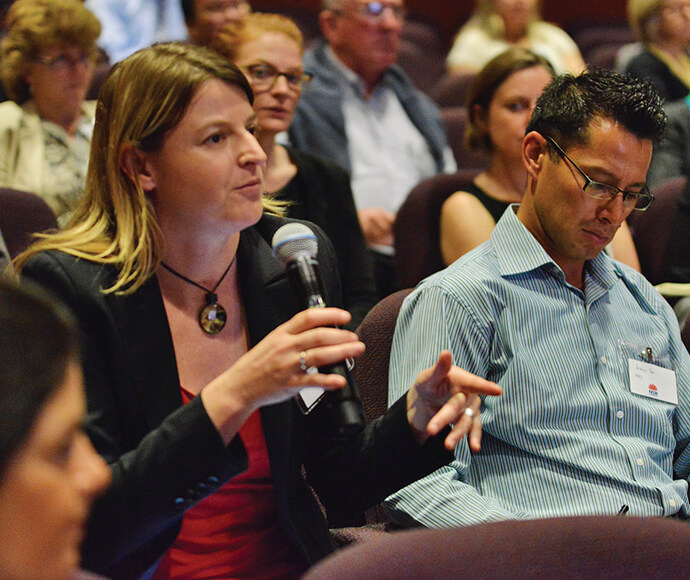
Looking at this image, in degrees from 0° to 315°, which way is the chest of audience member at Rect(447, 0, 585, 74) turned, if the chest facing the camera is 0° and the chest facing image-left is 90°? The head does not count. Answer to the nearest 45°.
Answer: approximately 0°

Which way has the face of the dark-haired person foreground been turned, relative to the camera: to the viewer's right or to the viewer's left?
to the viewer's right

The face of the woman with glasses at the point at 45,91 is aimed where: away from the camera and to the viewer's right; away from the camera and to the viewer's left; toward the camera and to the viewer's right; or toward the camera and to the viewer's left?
toward the camera and to the viewer's right

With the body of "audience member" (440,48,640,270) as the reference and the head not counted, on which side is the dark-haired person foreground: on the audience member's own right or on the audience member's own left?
on the audience member's own right

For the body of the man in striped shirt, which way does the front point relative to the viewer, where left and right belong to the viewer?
facing the viewer and to the right of the viewer

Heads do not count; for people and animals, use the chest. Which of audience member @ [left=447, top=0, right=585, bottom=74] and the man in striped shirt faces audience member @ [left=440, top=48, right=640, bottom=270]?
audience member @ [left=447, top=0, right=585, bottom=74]

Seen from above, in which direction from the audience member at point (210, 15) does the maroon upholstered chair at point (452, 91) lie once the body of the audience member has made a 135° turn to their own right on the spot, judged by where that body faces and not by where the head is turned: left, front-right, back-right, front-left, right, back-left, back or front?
back-right

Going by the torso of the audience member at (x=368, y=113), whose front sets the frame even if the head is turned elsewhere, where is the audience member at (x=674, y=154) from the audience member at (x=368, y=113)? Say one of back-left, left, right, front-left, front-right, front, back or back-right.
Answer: front-left
